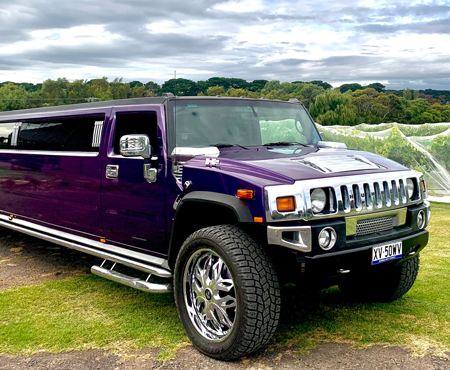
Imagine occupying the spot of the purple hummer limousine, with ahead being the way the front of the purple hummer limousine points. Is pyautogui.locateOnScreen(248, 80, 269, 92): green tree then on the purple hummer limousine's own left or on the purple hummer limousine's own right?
on the purple hummer limousine's own left

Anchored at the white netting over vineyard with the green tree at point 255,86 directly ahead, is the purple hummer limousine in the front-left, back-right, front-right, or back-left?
back-left

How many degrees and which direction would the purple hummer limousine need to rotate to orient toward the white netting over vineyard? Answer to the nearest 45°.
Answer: approximately 90° to its left

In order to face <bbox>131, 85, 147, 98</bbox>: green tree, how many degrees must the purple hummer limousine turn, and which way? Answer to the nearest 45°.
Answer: approximately 180°

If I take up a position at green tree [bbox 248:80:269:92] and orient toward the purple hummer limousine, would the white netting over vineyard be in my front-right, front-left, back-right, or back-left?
front-left

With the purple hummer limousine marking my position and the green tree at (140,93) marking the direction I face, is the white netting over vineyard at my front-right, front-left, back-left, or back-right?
front-right

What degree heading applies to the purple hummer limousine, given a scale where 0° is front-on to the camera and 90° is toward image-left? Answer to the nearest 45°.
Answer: approximately 315°

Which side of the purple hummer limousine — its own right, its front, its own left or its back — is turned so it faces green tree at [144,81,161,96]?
back
